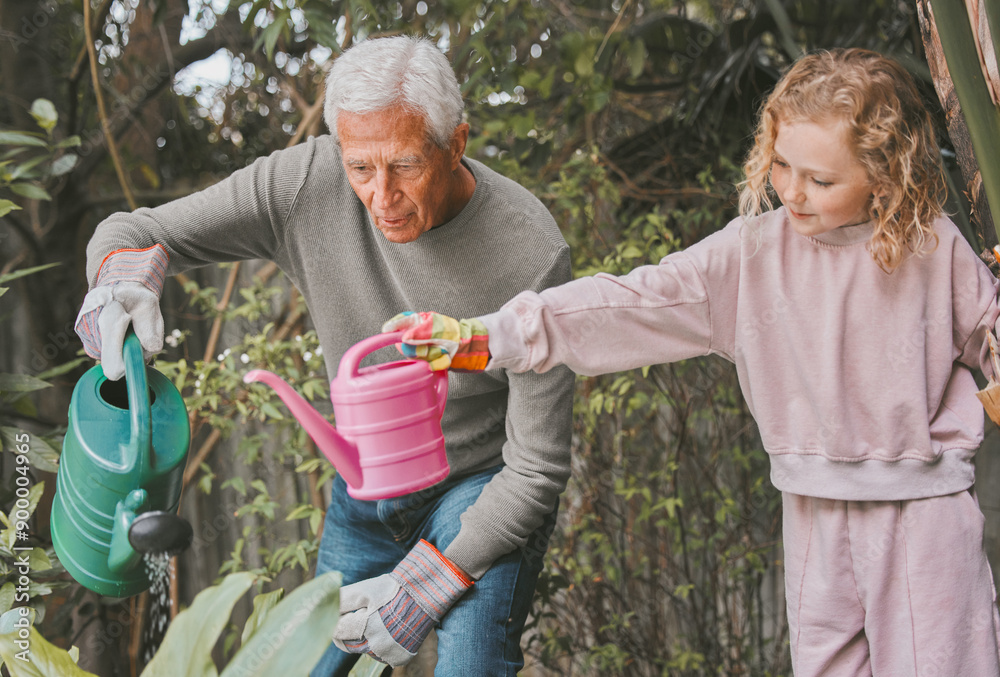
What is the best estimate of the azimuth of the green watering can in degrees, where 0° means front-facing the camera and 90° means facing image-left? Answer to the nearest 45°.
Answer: approximately 315°

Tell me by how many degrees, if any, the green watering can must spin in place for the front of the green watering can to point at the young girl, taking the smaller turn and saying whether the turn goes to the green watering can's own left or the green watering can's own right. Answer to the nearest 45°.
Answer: approximately 45° to the green watering can's own left

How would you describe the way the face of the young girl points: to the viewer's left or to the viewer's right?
to the viewer's left
